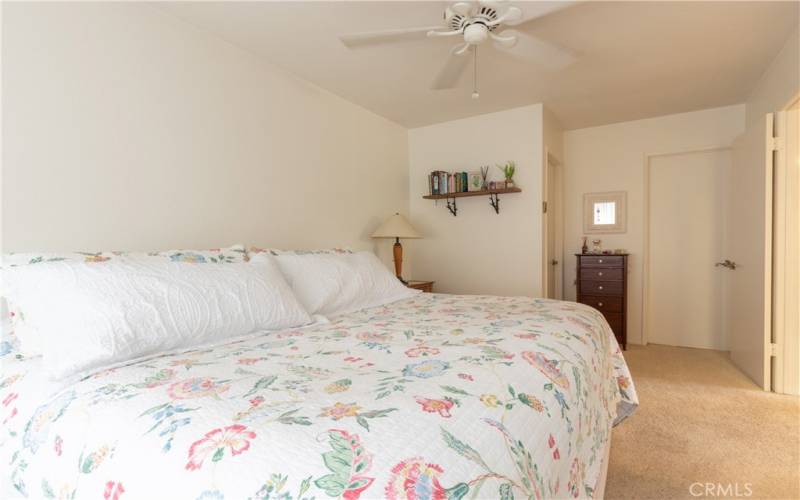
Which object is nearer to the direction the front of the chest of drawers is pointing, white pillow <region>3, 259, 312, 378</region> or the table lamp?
the white pillow

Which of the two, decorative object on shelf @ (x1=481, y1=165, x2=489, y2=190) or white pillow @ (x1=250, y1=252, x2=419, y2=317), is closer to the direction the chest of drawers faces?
the white pillow

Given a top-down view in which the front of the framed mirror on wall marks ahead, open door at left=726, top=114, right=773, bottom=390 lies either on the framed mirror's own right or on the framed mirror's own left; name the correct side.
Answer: on the framed mirror's own left

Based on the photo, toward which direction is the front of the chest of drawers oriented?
toward the camera

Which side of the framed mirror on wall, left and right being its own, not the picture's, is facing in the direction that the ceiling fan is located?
front

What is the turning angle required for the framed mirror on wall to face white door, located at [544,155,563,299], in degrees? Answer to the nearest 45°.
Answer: approximately 45° to its right

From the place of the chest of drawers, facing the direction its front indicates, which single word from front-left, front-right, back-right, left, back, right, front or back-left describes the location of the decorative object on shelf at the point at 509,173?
front-right

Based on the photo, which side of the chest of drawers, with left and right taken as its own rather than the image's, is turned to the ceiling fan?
front

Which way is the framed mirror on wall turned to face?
toward the camera

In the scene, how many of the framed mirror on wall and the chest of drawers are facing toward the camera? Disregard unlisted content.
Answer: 2

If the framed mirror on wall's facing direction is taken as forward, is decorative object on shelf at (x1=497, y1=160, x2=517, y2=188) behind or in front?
in front
